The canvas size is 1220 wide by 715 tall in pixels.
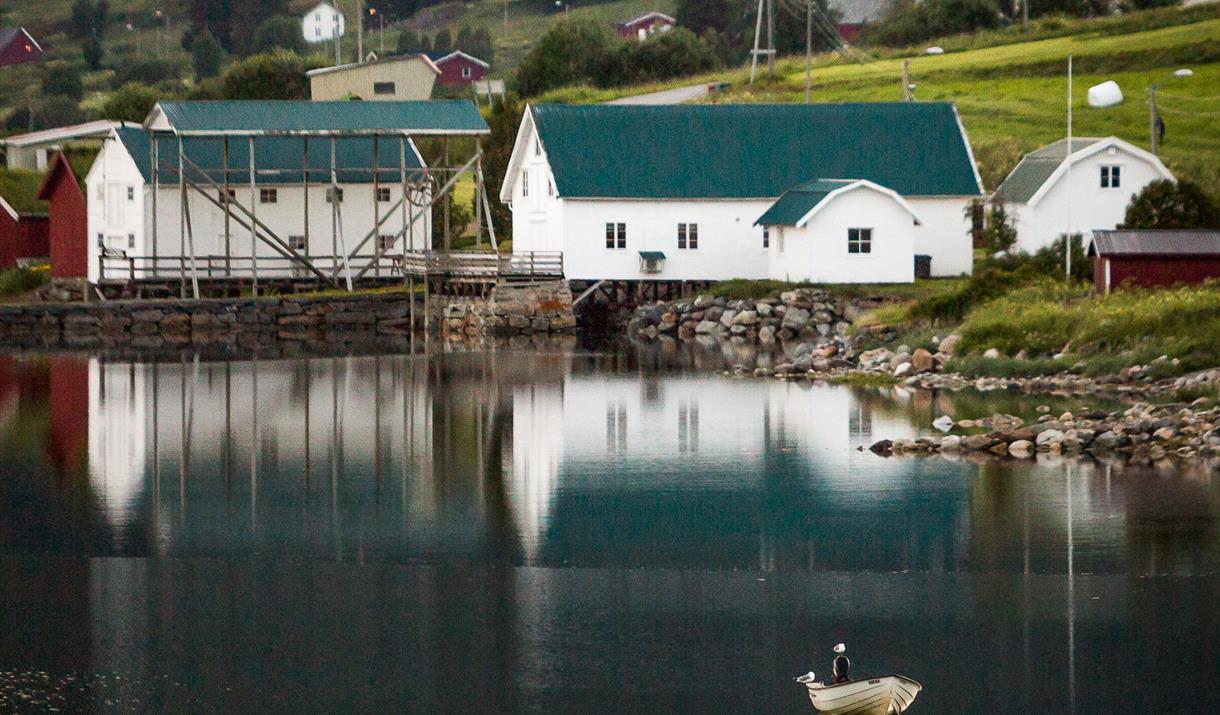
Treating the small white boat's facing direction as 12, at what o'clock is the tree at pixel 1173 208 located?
The tree is roughly at 8 o'clock from the small white boat.

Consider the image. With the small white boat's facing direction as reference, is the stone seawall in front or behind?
behind

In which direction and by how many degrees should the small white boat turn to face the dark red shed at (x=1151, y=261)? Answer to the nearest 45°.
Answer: approximately 135° to its left

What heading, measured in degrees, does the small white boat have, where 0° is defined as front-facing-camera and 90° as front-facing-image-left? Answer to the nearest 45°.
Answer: approximately 315°

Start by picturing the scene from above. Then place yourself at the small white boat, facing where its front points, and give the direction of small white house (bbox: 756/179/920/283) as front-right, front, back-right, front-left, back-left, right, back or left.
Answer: back-left
